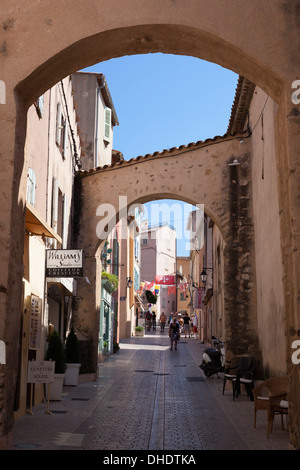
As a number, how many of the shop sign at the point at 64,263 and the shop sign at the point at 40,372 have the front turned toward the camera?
2

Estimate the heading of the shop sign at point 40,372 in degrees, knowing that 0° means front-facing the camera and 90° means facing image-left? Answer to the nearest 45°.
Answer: approximately 0°

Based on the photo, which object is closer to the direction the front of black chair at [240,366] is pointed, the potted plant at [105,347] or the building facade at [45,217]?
the building facade

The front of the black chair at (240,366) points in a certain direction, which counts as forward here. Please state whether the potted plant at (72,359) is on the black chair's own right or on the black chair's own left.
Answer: on the black chair's own right

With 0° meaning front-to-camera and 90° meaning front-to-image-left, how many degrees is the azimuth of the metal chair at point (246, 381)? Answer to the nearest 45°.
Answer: approximately 90°

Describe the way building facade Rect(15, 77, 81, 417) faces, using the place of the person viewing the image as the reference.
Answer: facing to the right of the viewer

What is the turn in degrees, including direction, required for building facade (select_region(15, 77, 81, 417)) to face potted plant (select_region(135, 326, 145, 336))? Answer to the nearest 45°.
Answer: approximately 90° to its left

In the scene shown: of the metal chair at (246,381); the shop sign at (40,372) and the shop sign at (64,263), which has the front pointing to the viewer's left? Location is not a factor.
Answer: the metal chair
